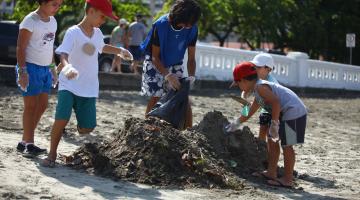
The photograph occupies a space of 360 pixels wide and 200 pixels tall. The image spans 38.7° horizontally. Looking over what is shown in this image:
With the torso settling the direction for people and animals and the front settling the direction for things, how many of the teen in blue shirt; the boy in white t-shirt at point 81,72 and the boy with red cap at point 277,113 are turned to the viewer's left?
1

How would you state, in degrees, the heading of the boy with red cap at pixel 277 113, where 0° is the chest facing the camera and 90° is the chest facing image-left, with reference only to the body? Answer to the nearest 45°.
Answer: approximately 90°

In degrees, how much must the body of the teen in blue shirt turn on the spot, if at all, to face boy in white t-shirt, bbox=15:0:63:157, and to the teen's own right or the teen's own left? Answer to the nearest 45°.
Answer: approximately 135° to the teen's own right

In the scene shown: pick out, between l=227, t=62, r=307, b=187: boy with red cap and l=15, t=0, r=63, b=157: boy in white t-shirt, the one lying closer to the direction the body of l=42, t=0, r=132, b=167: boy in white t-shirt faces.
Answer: the boy with red cap

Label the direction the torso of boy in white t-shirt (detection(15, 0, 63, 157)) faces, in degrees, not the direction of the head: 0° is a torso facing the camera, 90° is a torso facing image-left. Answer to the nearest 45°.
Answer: approximately 315°

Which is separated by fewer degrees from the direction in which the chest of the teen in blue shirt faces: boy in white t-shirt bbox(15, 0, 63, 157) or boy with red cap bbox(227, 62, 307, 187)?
the boy with red cap

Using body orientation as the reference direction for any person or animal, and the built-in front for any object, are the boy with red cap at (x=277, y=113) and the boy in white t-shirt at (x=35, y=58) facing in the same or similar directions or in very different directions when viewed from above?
very different directions

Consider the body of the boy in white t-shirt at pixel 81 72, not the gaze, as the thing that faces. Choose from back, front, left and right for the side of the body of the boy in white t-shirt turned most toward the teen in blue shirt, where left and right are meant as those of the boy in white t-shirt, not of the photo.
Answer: left

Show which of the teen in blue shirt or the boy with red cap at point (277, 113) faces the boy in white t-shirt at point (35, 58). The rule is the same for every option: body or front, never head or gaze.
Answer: the boy with red cap

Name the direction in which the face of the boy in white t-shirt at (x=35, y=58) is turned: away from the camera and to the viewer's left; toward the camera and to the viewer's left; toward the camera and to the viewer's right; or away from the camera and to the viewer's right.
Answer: toward the camera and to the viewer's right
